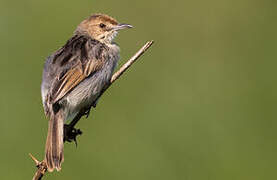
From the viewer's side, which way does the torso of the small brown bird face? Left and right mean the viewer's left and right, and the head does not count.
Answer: facing away from the viewer and to the right of the viewer
